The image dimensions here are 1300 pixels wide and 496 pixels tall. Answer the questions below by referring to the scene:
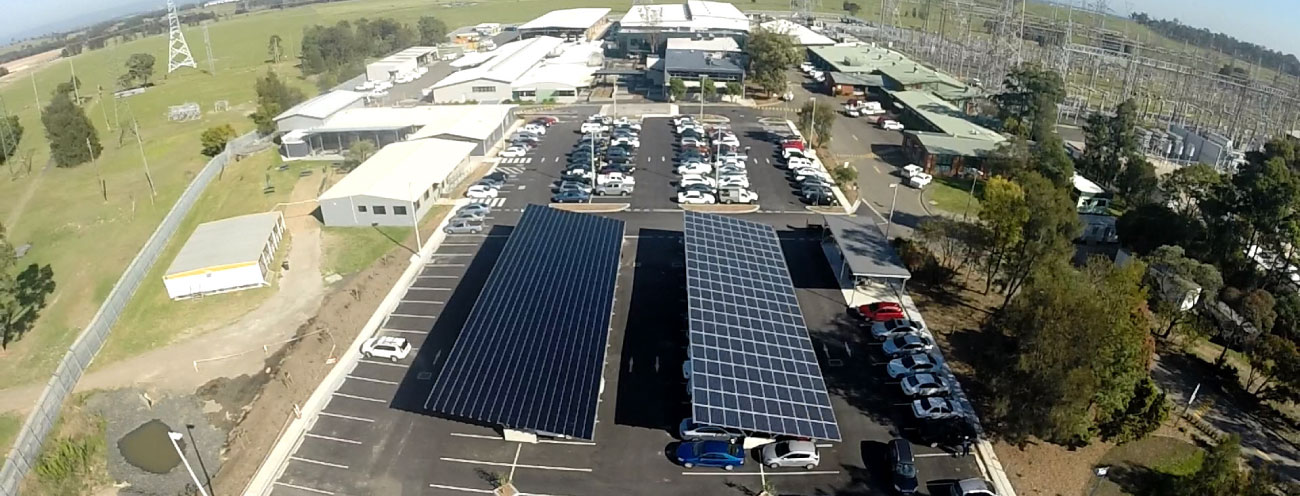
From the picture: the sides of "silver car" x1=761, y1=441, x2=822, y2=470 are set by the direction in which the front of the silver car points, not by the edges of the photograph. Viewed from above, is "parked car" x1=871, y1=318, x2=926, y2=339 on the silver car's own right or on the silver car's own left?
on the silver car's own right

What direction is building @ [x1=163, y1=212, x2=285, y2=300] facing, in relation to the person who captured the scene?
facing to the right of the viewer
